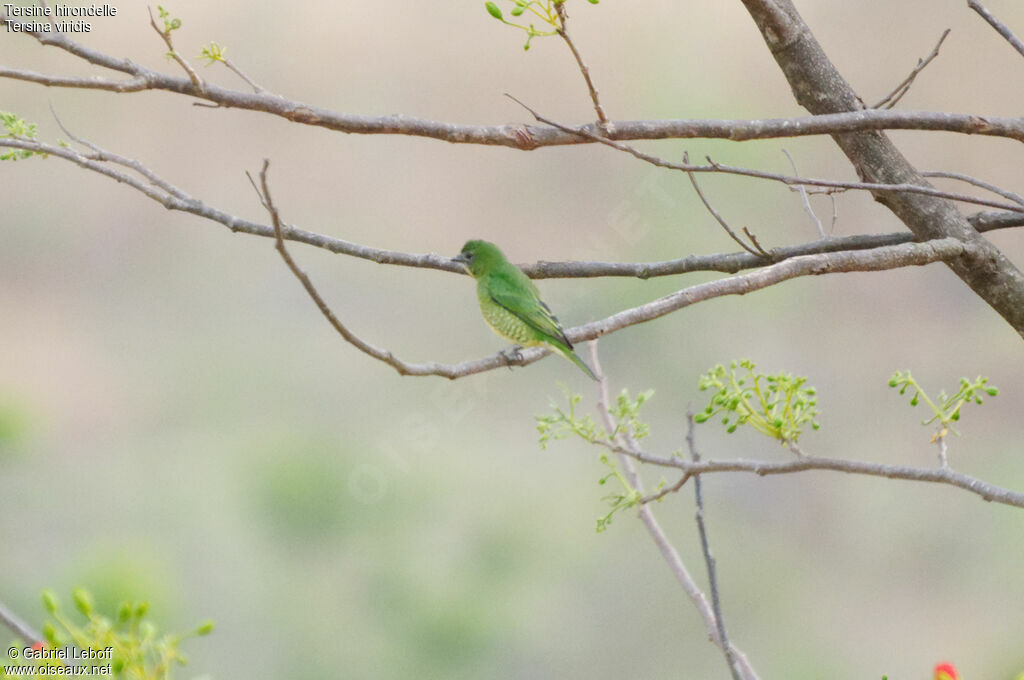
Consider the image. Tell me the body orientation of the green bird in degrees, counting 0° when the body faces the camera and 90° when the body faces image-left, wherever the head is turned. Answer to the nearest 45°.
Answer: approximately 90°
